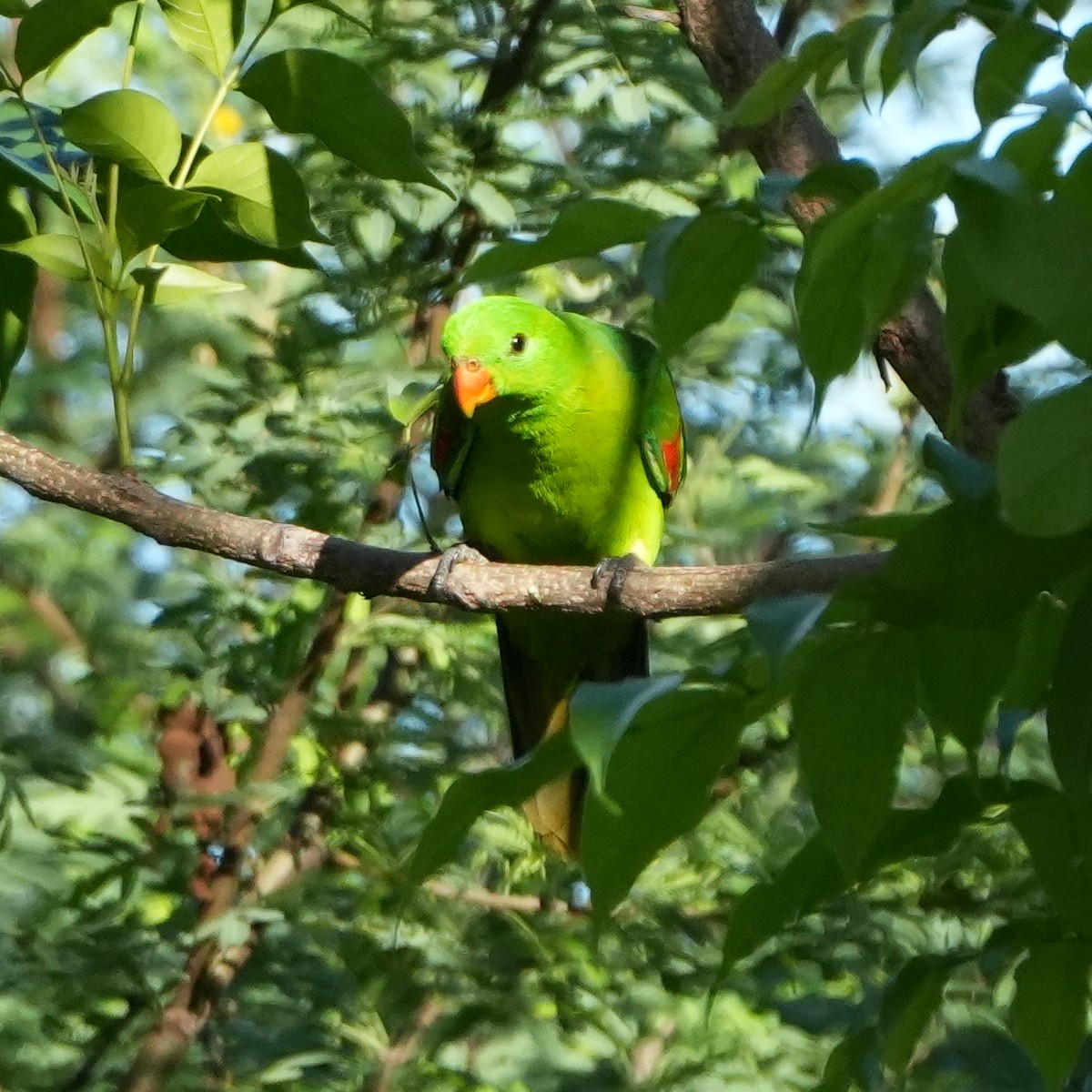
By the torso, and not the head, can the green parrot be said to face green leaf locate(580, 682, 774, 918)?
yes

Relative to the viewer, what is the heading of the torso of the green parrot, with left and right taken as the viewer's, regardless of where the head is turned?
facing the viewer

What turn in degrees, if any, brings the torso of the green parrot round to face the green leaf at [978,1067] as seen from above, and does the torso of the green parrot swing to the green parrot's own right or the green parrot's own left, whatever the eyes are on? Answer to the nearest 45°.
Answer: approximately 45° to the green parrot's own left

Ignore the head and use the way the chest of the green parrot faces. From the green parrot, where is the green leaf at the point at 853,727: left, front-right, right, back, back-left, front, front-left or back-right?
front

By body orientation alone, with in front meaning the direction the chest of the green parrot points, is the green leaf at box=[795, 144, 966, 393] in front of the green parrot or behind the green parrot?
in front
